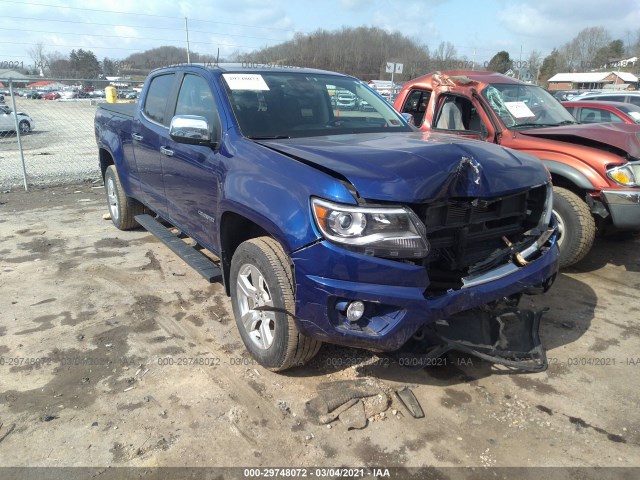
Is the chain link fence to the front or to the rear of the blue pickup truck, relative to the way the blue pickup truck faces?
to the rear

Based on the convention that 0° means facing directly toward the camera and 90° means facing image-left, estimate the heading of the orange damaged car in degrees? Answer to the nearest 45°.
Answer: approximately 315°

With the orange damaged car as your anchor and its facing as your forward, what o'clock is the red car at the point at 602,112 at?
The red car is roughly at 8 o'clock from the orange damaged car.

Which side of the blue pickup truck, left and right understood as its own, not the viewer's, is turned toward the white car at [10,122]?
back

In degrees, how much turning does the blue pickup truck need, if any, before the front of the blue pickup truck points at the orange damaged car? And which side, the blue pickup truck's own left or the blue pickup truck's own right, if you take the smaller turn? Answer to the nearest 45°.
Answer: approximately 90° to the blue pickup truck's own left

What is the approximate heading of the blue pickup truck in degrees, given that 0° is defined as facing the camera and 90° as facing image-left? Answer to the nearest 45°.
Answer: approximately 315°

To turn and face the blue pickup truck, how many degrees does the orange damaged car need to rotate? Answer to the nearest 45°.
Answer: approximately 90° to its right

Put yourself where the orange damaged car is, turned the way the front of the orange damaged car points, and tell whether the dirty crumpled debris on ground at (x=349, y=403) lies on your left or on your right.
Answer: on your right
